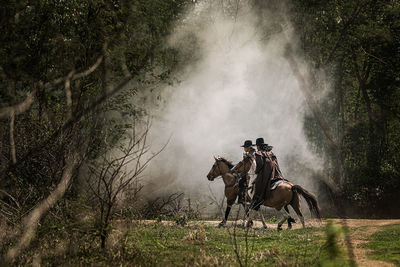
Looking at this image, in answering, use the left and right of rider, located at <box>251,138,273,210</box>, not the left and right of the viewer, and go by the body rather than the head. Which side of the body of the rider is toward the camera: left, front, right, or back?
left

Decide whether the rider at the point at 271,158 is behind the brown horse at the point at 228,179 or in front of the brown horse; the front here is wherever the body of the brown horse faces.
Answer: behind

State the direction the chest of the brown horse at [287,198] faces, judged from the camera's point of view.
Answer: to the viewer's left

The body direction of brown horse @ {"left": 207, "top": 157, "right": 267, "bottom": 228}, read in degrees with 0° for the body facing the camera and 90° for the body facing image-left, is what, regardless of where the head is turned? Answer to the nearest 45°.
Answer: approximately 90°
